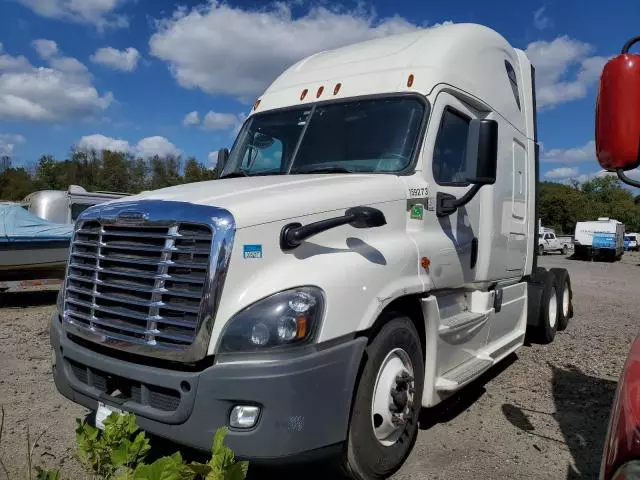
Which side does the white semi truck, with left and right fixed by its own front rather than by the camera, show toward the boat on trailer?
right

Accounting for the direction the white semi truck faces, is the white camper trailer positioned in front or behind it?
behind
